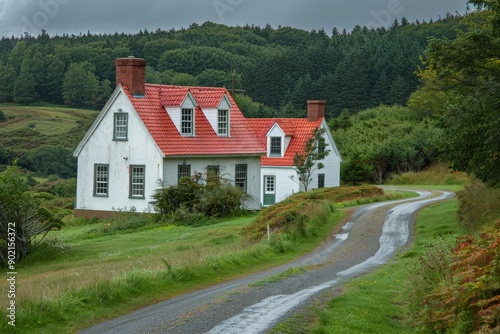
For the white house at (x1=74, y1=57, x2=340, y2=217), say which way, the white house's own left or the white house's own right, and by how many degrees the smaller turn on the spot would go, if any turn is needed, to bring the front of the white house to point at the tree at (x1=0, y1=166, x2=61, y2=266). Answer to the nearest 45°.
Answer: approximately 45° to the white house's own right

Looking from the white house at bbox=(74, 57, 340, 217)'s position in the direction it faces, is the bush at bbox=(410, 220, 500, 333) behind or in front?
in front

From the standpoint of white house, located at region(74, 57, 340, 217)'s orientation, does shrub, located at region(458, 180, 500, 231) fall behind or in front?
in front

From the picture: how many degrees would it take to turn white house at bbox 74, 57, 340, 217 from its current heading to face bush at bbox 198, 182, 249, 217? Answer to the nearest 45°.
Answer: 0° — it already faces it

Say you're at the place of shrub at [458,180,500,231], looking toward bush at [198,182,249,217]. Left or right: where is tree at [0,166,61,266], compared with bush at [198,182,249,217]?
left

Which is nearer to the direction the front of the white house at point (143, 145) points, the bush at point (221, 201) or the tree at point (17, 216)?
the bush

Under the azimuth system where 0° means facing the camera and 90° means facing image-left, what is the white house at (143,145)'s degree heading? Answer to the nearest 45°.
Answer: approximately 315°
